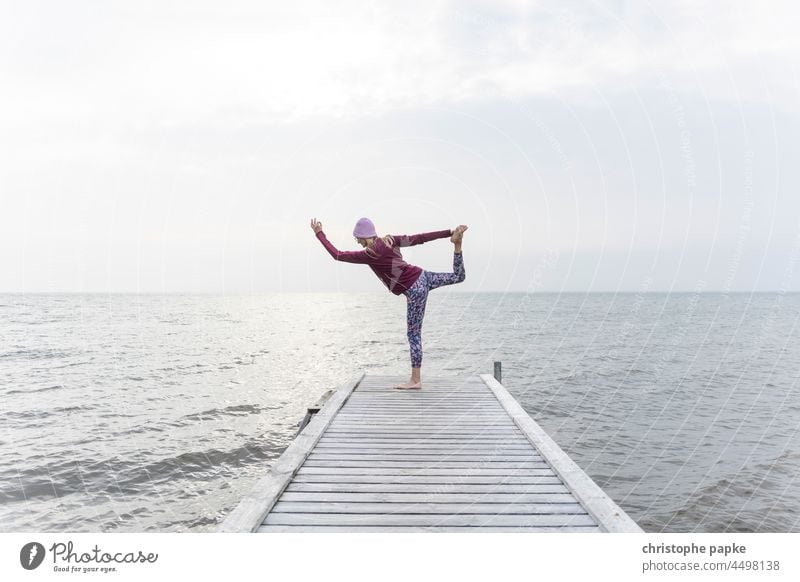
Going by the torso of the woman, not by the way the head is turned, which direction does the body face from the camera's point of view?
to the viewer's left
